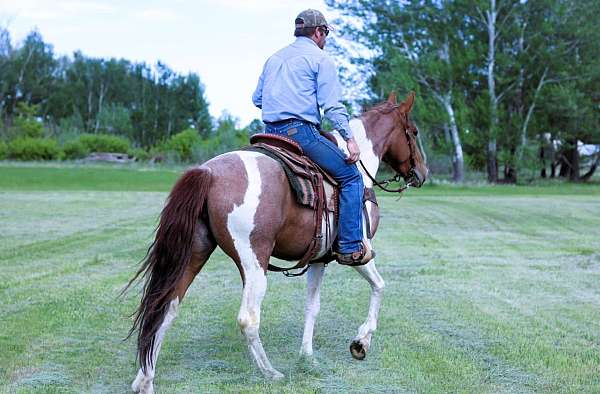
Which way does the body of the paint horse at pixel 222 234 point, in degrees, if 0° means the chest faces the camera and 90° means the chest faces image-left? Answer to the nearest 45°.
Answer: approximately 225°

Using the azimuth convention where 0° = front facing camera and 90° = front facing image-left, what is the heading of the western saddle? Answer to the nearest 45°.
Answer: approximately 225°

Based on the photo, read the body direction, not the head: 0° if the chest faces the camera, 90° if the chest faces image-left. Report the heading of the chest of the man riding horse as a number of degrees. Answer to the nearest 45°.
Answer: approximately 225°

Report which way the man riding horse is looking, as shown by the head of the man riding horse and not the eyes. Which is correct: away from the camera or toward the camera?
away from the camera
